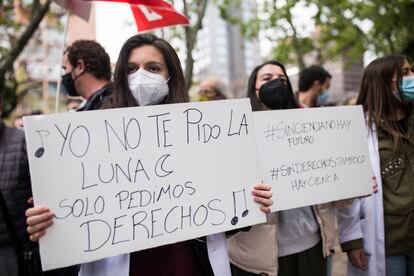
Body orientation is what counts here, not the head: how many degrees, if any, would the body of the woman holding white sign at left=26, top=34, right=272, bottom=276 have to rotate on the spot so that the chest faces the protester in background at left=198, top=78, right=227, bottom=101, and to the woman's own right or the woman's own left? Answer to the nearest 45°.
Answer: approximately 180°

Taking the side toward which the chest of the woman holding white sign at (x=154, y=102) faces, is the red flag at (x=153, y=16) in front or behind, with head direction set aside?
behind

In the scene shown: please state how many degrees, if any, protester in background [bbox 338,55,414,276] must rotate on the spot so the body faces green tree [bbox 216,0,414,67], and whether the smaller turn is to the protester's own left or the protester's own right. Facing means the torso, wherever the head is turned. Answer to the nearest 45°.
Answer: approximately 135° to the protester's own left

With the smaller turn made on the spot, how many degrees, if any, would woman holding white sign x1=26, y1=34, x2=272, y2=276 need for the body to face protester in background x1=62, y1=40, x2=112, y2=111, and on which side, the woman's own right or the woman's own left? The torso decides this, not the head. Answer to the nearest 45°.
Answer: approximately 180°

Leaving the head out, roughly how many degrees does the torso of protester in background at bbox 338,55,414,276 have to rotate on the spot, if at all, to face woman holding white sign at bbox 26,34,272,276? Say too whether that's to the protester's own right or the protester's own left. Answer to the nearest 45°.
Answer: approximately 90° to the protester's own right

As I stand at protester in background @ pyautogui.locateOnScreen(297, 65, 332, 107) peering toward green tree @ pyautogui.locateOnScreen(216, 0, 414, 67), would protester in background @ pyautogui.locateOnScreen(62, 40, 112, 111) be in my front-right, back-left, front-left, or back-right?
back-left
